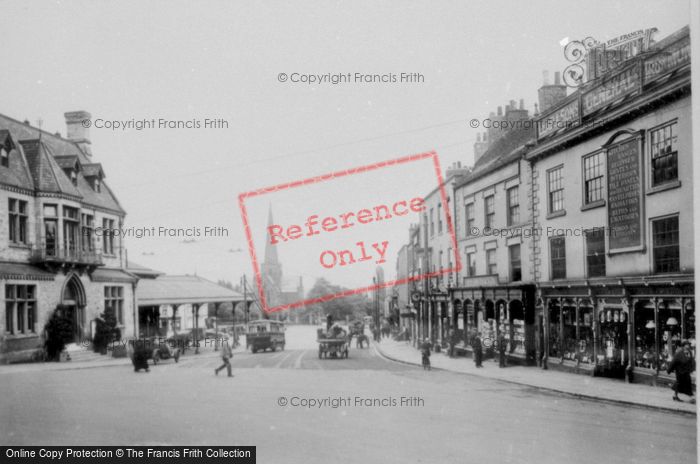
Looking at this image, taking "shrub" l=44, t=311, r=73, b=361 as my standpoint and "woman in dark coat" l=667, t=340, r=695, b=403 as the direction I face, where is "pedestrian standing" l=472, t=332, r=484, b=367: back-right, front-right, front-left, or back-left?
front-left

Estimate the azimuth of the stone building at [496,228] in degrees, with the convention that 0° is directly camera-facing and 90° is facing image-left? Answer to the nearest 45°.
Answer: approximately 45°

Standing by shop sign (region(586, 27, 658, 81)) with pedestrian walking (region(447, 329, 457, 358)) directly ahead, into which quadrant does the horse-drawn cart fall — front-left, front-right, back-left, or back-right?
front-left

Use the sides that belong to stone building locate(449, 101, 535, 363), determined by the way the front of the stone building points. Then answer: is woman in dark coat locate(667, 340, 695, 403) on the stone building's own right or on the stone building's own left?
on the stone building's own left

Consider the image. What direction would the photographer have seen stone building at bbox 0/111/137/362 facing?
facing the viewer and to the right of the viewer
